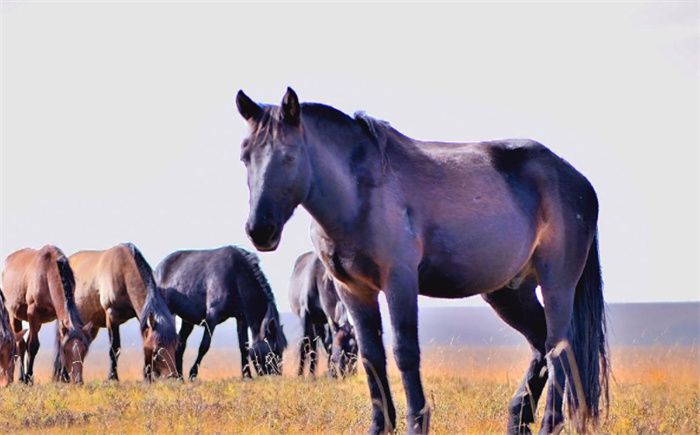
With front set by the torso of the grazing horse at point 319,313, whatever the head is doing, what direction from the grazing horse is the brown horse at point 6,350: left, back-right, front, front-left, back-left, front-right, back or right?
right

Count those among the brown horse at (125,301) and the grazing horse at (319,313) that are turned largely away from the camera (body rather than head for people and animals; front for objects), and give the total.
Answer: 0

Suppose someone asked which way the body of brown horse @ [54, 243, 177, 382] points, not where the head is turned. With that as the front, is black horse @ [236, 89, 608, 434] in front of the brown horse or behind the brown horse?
in front

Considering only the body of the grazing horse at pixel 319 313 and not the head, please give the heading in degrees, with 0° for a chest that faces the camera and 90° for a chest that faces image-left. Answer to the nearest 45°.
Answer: approximately 315°

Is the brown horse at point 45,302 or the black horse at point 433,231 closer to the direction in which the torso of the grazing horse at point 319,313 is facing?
the black horse

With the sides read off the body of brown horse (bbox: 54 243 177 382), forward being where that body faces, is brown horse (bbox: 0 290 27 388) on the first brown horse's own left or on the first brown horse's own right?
on the first brown horse's own right

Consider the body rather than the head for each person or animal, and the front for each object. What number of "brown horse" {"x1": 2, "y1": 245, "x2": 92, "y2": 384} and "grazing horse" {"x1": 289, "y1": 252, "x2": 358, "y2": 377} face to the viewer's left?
0
